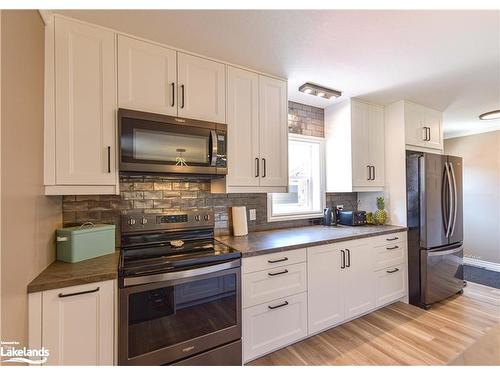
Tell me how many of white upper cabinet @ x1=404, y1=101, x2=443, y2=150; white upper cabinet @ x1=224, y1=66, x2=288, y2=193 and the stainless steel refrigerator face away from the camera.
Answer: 0

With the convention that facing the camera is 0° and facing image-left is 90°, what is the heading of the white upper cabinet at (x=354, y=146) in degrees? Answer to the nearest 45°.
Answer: approximately 315°

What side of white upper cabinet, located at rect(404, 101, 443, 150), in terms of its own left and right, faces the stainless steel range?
right

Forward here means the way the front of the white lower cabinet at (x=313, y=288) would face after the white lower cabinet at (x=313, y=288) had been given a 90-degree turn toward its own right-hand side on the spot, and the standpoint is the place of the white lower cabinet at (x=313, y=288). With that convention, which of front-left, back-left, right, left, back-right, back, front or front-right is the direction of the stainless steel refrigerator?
back

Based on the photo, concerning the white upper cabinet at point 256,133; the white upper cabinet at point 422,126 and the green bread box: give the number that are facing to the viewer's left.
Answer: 0

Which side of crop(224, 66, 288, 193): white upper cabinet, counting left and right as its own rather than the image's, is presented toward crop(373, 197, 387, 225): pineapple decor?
left

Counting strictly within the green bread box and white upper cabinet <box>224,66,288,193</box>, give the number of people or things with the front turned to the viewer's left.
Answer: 0

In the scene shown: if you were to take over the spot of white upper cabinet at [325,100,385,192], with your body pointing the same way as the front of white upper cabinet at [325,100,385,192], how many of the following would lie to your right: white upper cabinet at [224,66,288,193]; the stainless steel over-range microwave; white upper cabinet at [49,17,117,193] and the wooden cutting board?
4

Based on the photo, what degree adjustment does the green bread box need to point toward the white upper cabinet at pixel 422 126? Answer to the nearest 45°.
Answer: approximately 45° to its left

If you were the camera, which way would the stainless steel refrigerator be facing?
facing the viewer and to the right of the viewer

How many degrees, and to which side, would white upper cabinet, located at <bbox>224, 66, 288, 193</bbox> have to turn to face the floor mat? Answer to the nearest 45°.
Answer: approximately 90° to its left

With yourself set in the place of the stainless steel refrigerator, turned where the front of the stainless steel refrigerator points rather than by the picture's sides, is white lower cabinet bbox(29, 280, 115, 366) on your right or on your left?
on your right

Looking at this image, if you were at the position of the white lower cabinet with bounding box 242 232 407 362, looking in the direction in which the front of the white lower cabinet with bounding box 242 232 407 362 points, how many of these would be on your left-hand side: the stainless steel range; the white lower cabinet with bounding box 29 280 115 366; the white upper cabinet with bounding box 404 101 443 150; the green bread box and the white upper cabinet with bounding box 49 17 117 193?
1

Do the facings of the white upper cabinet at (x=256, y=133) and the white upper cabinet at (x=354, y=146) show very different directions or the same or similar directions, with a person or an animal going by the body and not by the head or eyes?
same or similar directions

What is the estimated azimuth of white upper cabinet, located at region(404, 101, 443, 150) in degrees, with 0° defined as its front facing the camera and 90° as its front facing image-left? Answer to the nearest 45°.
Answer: approximately 315°

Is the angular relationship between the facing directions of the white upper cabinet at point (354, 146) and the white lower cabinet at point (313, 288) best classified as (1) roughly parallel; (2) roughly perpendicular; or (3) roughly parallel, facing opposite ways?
roughly parallel
